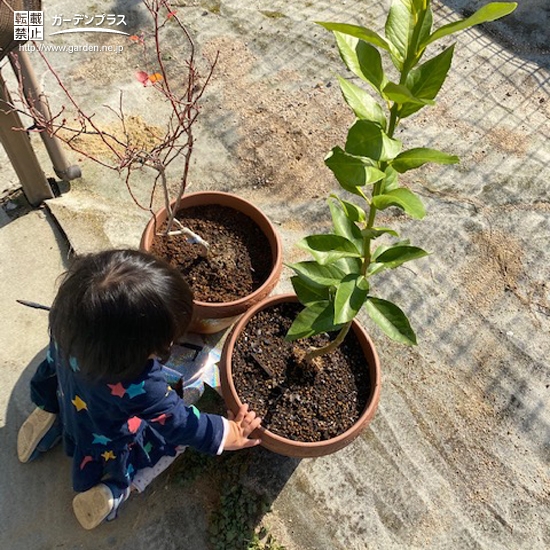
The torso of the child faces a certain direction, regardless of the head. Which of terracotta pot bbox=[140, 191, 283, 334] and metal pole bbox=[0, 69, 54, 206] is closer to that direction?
the terracotta pot

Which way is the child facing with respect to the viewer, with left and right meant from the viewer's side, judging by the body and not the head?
facing away from the viewer and to the right of the viewer

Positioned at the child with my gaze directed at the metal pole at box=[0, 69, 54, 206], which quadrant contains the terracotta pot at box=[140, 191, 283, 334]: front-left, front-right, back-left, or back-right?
front-right

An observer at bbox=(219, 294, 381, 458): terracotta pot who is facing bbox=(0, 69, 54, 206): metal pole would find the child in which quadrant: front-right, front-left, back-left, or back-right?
front-left

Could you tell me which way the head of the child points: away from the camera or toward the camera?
away from the camera

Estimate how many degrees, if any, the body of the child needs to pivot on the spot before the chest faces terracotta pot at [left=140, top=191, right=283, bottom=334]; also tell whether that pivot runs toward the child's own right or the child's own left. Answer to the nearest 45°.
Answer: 0° — they already face it

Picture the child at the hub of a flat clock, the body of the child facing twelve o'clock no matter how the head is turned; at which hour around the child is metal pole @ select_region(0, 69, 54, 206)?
The metal pole is roughly at 10 o'clock from the child.

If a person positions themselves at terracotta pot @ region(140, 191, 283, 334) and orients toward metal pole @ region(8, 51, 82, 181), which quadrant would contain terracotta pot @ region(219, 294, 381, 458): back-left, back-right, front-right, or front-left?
back-left

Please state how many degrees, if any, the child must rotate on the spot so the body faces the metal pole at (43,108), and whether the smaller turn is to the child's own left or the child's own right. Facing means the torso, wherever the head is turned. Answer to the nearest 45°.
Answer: approximately 45° to the child's own left
